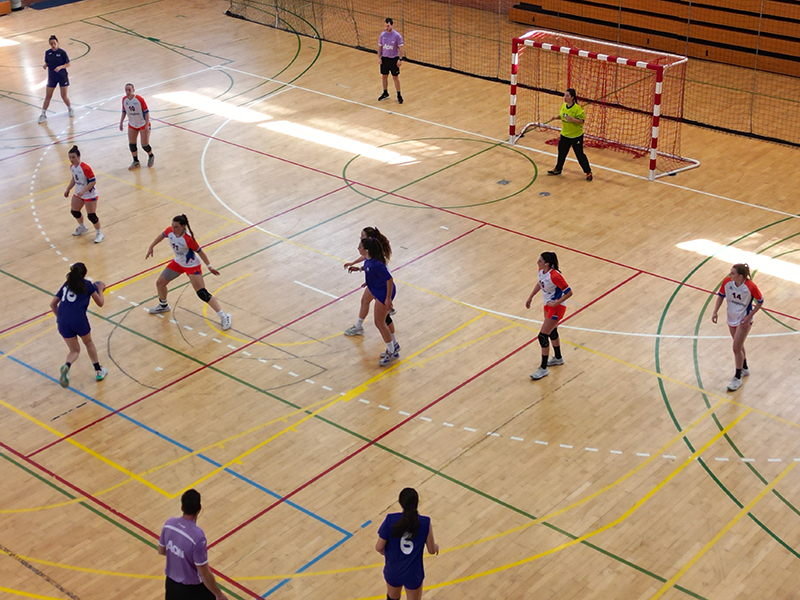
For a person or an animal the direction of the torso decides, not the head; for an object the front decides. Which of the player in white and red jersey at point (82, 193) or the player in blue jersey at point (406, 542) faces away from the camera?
the player in blue jersey

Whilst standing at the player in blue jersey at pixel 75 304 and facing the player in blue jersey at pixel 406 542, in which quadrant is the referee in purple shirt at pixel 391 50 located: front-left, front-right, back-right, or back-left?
back-left

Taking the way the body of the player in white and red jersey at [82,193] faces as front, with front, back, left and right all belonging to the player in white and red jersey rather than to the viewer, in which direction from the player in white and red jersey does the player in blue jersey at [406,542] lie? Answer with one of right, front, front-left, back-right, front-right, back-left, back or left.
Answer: front-left

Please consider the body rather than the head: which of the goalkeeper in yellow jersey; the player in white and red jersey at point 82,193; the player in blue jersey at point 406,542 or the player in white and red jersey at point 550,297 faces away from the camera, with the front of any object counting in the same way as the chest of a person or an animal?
the player in blue jersey

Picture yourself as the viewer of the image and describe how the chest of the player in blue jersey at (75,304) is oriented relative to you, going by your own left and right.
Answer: facing away from the viewer and to the right of the viewer

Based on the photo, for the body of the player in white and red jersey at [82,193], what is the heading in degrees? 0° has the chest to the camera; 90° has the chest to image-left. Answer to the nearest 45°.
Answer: approximately 45°

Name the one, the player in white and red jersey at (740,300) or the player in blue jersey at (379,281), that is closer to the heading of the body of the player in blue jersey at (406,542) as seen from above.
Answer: the player in blue jersey

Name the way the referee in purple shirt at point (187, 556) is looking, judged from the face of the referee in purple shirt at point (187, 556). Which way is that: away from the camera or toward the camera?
away from the camera

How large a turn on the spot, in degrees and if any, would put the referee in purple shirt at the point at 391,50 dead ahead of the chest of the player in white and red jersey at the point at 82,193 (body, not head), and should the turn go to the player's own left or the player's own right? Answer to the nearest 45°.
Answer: approximately 180°

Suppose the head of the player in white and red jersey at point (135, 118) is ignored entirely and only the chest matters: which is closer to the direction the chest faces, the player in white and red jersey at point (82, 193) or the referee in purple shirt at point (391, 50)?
the player in white and red jersey

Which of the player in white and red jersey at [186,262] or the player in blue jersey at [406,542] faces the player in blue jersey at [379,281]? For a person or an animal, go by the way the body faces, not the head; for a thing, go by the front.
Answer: the player in blue jersey at [406,542]

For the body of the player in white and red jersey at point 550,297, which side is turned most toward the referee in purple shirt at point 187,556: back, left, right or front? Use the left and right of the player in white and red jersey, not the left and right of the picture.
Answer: front

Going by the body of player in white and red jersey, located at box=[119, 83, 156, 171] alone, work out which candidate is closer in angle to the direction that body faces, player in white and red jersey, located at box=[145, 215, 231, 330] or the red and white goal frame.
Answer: the player in white and red jersey

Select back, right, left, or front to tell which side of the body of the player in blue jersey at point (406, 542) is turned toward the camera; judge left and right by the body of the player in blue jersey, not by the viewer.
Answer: back
